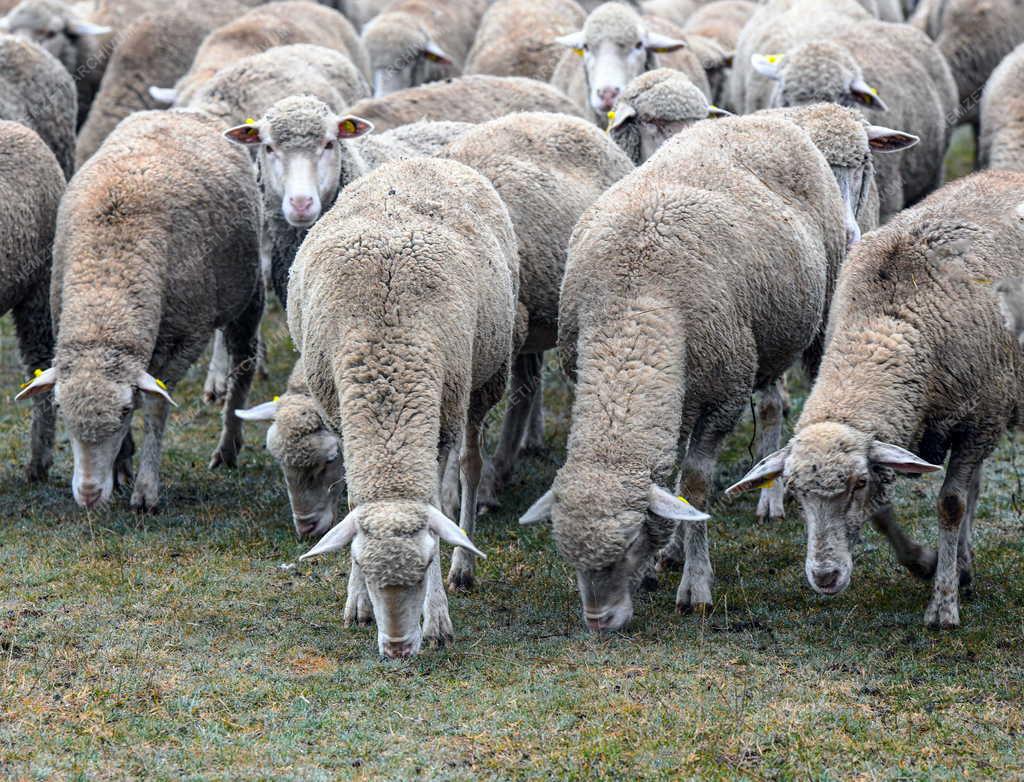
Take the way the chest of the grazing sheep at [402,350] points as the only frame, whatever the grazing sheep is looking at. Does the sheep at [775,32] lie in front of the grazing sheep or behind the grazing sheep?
behind

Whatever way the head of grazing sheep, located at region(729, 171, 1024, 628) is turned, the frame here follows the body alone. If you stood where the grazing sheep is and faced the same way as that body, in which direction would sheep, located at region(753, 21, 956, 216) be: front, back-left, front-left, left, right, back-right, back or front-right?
back-right

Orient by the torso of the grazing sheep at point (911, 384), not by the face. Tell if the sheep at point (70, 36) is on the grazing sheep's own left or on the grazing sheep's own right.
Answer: on the grazing sheep's own right

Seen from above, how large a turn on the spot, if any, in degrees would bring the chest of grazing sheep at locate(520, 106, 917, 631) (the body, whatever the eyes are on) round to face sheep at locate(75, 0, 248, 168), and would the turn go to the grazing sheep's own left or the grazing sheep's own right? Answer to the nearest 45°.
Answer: approximately 90° to the grazing sheep's own right

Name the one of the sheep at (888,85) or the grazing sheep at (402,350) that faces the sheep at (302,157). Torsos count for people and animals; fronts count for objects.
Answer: the sheep at (888,85)

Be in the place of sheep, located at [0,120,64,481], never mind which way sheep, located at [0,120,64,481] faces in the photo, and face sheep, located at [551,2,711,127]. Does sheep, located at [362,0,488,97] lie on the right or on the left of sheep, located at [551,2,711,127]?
left

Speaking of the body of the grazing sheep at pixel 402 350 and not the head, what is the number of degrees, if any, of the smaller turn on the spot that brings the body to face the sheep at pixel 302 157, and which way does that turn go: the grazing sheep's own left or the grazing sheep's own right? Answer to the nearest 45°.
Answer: approximately 180°

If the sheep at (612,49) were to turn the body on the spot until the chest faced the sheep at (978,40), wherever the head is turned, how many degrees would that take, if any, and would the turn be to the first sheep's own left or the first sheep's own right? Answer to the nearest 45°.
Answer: approximately 135° to the first sheep's own left

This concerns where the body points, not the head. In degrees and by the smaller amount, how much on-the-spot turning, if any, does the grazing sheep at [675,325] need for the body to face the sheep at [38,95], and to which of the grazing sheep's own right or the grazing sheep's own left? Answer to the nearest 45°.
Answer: approximately 90° to the grazing sheep's own right

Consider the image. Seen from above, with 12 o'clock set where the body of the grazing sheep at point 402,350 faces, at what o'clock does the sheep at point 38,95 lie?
The sheep is roughly at 5 o'clock from the grazing sheep.

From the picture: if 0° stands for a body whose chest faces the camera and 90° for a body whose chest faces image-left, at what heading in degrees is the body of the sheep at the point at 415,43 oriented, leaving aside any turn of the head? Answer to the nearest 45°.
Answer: approximately 45°

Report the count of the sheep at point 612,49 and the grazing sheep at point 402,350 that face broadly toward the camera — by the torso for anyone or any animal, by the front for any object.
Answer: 2
